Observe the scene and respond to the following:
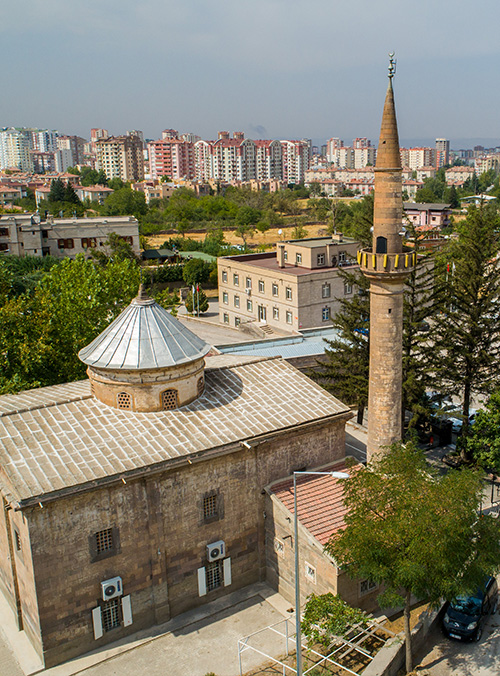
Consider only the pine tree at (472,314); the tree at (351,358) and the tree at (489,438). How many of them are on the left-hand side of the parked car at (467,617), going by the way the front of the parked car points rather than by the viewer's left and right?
0

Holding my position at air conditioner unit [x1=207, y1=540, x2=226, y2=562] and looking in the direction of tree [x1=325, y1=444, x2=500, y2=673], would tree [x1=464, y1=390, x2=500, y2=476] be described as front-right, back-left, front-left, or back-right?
front-left

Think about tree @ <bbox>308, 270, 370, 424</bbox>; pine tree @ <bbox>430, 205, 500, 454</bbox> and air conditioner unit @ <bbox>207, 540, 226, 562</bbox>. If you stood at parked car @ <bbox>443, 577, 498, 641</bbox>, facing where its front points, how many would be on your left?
0

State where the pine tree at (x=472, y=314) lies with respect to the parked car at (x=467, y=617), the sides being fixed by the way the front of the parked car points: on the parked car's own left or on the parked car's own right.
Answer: on the parked car's own right

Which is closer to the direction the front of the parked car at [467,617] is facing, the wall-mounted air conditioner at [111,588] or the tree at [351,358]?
the wall-mounted air conditioner

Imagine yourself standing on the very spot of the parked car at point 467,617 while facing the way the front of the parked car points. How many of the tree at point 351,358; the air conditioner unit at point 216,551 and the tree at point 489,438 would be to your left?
0

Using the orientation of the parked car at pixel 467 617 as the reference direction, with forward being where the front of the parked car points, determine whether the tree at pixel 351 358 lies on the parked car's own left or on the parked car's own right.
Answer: on the parked car's own right

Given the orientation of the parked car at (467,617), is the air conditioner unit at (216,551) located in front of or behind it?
in front

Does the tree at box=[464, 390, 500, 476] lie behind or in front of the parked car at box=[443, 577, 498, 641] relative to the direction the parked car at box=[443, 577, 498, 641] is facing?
behind

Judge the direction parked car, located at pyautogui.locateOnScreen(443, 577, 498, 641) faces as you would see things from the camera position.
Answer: facing the viewer and to the left of the viewer
